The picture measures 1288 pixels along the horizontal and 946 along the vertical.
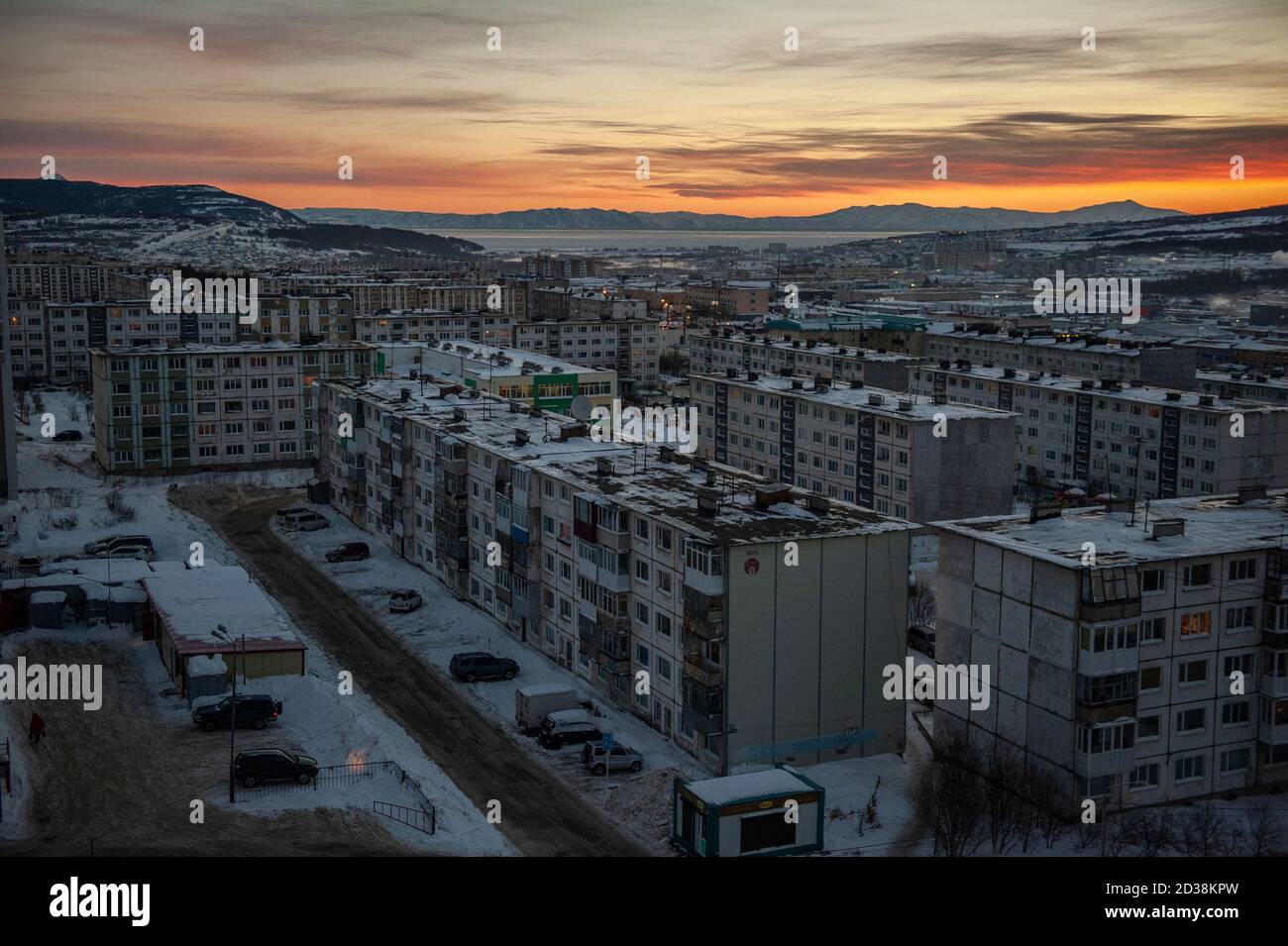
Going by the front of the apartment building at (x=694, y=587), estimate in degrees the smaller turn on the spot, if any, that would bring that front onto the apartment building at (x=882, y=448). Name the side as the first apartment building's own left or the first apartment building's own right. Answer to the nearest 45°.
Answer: approximately 135° to the first apartment building's own right

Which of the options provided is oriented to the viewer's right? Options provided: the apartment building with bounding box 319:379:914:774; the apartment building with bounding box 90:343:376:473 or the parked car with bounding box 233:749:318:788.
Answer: the parked car

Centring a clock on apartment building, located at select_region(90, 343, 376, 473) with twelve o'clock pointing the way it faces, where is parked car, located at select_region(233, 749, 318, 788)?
The parked car is roughly at 12 o'clock from the apartment building.

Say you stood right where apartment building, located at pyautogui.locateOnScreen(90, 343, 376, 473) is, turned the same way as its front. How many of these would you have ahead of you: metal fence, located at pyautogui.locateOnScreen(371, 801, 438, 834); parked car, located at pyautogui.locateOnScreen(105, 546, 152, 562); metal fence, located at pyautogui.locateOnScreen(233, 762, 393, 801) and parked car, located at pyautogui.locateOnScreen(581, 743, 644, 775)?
4

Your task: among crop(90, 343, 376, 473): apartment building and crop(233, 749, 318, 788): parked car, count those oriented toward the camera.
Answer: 1

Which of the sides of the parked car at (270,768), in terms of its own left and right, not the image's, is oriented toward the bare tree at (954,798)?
front

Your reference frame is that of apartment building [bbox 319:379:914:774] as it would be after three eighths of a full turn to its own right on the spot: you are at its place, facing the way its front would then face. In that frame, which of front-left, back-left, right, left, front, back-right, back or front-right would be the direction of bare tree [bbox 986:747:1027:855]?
back-right

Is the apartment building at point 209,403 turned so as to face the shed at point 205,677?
yes

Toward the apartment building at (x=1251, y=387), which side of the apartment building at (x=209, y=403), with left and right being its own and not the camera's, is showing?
left

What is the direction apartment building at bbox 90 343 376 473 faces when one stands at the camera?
facing the viewer

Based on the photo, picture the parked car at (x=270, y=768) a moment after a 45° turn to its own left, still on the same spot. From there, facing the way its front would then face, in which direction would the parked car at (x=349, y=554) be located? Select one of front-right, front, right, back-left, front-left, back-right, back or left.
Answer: front-left

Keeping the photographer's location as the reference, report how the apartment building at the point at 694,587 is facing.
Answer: facing the viewer and to the left of the viewer

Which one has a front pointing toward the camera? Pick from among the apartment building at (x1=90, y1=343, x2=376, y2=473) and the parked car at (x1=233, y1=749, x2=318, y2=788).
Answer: the apartment building

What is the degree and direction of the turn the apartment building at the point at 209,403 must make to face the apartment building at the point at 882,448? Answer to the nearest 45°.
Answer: approximately 45° to its left

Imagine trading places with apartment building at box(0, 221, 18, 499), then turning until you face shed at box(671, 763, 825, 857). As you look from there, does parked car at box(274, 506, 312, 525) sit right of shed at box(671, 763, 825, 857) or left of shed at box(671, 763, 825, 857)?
left

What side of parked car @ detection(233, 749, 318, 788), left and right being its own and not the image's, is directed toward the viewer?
right

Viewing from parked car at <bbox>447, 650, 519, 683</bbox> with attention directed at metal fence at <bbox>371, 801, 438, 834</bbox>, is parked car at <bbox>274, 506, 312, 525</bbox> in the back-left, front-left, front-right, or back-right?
back-right

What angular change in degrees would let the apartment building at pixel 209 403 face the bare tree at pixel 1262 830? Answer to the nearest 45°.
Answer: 0° — it already faces it
